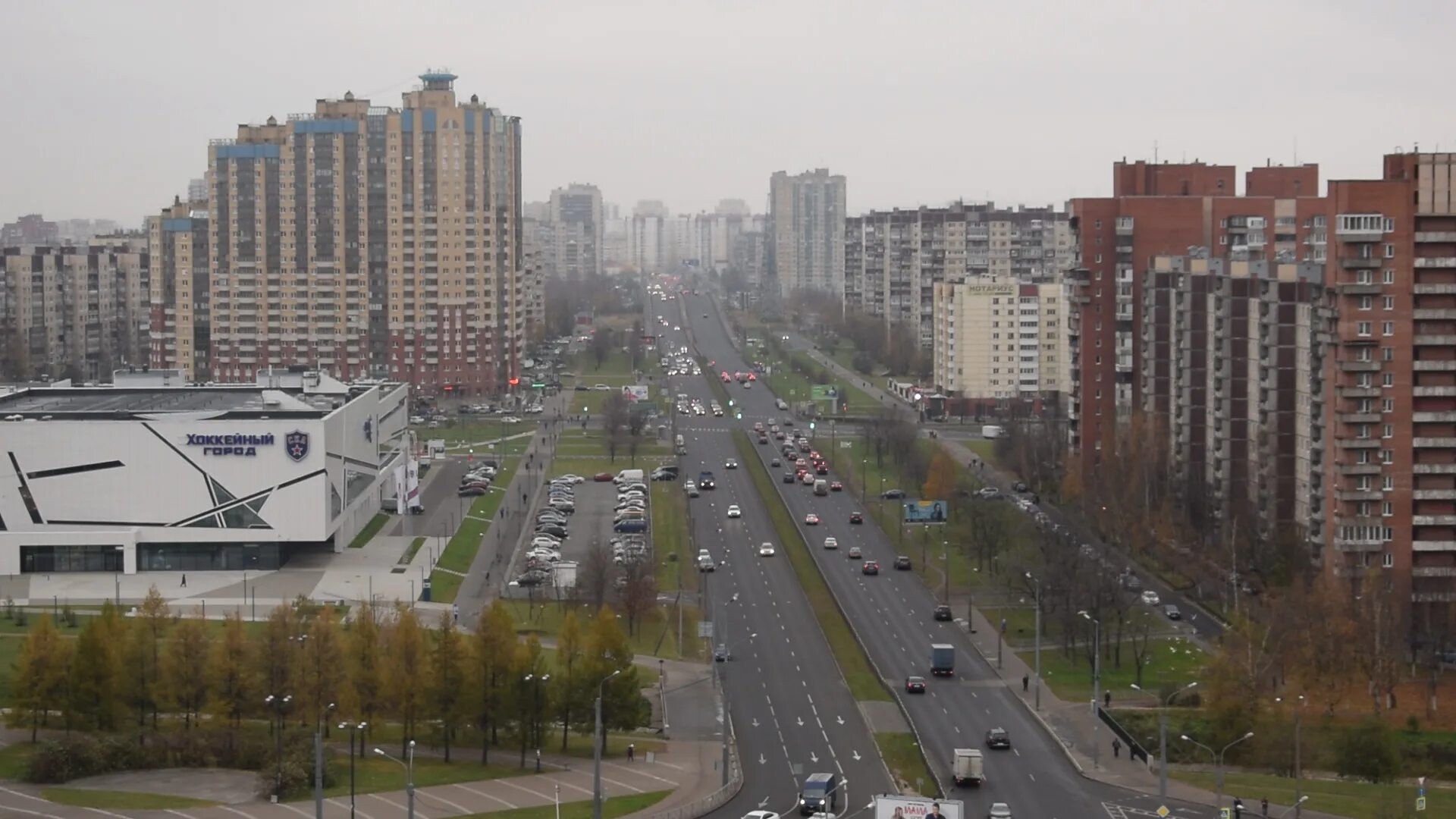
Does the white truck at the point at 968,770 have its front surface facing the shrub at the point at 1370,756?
no

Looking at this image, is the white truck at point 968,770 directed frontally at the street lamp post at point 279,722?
no

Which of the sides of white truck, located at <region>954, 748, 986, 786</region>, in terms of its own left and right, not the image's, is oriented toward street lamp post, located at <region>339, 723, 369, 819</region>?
left

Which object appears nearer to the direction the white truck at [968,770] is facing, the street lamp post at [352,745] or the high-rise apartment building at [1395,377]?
the high-rise apartment building

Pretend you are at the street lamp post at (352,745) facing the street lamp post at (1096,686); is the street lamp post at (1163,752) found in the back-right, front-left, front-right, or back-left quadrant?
front-right

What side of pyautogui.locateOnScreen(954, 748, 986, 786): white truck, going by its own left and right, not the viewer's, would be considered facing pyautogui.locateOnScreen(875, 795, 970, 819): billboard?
back

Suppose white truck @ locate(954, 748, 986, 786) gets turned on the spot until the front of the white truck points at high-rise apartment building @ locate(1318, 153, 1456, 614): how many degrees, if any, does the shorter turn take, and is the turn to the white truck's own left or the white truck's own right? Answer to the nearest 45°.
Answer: approximately 45° to the white truck's own right

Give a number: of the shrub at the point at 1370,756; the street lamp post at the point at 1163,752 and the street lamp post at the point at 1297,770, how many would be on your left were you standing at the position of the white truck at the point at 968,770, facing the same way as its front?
0

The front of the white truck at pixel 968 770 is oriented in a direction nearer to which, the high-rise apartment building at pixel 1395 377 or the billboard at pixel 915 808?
the high-rise apartment building

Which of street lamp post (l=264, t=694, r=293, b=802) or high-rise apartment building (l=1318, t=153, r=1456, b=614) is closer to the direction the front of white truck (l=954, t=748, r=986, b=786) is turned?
the high-rise apartment building

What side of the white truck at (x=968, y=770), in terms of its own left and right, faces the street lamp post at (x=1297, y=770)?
right

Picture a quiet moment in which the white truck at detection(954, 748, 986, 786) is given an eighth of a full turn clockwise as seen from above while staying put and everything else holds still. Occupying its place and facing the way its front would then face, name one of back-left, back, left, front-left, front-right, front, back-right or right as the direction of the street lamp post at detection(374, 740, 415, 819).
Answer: back-left

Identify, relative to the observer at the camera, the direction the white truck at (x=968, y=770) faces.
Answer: facing away from the viewer

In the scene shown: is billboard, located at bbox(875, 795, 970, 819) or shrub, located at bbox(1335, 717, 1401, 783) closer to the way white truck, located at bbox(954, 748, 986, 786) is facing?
the shrub

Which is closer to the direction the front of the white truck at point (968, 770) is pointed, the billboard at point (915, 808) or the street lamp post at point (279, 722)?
the street lamp post
